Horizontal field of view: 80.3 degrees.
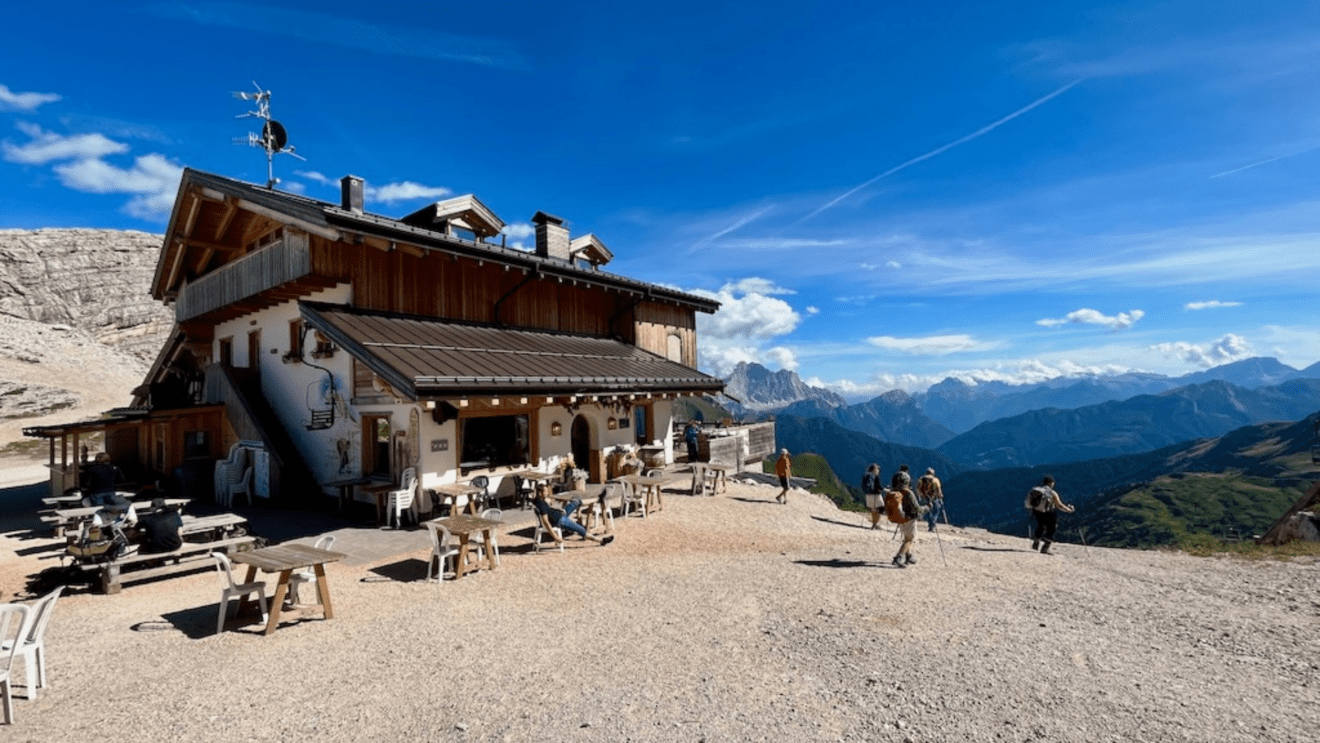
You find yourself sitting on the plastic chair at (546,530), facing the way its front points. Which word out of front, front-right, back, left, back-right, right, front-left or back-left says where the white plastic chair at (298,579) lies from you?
back-right

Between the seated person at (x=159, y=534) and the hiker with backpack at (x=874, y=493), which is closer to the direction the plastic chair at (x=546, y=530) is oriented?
the hiker with backpack

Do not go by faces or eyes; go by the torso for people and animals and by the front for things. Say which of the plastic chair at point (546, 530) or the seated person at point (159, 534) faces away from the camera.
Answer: the seated person

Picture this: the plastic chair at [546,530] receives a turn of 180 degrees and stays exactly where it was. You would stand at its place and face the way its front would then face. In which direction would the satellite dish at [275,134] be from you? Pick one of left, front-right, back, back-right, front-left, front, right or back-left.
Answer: front-right

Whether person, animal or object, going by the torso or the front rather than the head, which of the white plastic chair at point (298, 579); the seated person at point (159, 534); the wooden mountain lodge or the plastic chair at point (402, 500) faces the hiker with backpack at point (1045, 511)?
the wooden mountain lodge

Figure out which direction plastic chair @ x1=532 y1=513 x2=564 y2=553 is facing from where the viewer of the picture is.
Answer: facing to the right of the viewer

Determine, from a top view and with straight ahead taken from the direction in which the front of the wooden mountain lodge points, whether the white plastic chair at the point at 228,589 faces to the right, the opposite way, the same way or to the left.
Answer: to the left

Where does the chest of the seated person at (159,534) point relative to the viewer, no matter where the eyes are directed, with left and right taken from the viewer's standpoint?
facing away from the viewer

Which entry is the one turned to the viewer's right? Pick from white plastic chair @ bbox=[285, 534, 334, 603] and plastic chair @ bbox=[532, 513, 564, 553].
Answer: the plastic chair

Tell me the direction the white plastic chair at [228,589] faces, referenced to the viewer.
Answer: facing away from the viewer and to the right of the viewer
